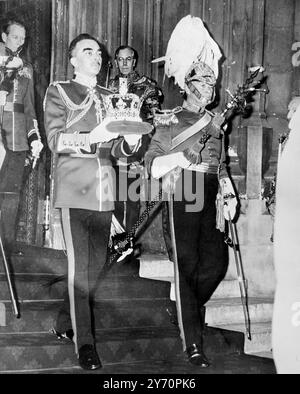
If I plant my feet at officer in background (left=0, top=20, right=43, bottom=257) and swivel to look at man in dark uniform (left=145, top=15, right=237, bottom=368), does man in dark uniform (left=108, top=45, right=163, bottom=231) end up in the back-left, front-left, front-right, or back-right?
front-left

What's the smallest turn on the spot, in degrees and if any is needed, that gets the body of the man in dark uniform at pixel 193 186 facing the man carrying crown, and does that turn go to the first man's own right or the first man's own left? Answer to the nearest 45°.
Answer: approximately 90° to the first man's own right

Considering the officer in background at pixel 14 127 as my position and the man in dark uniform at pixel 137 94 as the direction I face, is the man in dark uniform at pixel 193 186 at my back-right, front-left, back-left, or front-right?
front-right

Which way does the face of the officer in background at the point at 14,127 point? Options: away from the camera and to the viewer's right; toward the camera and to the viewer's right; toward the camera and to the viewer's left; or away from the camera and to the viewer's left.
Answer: toward the camera and to the viewer's right

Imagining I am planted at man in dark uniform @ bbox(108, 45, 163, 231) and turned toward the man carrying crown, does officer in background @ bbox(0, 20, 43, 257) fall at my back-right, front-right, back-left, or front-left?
front-right

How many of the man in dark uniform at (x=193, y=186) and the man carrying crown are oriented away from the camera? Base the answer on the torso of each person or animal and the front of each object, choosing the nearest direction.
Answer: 0

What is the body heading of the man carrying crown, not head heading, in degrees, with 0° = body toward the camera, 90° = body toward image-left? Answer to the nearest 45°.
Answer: approximately 315°

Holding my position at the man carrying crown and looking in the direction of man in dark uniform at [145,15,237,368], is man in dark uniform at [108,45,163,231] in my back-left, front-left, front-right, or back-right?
front-left

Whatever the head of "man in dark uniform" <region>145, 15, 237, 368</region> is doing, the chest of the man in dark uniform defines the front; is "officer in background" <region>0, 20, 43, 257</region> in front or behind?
behind

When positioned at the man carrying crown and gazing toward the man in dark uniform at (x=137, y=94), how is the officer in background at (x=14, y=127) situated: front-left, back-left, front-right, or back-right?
front-left

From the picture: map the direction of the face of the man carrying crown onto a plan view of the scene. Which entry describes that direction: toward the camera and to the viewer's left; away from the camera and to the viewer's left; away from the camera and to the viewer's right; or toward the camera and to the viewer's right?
toward the camera and to the viewer's right

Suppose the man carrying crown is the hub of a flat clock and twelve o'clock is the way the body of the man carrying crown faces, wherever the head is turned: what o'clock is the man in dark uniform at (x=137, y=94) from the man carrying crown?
The man in dark uniform is roughly at 8 o'clock from the man carrying crown.

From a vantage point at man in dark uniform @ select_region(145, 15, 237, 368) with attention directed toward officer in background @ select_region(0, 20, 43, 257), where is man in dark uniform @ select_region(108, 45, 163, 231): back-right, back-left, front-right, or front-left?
front-right

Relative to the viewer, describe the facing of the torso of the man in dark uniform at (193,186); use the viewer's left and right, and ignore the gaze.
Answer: facing the viewer and to the right of the viewer
